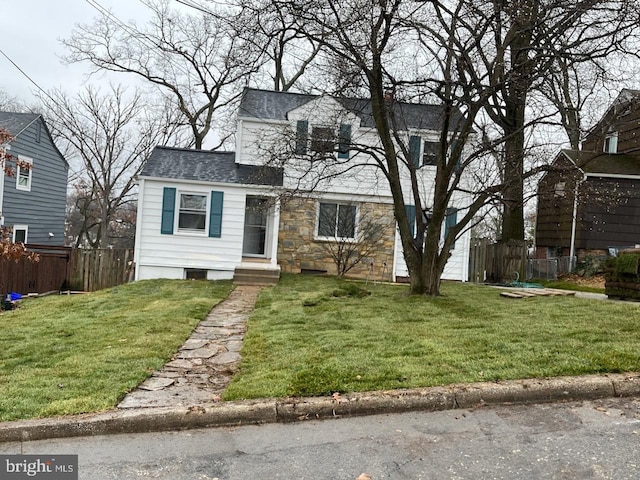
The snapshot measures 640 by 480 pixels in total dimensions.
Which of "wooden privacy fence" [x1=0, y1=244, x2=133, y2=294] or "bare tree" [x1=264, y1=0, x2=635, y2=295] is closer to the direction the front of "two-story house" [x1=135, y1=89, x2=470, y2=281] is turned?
the bare tree

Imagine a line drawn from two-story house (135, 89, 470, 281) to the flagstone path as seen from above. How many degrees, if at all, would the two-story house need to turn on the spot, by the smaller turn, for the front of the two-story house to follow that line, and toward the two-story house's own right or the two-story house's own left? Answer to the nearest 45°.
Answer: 0° — it already faces it

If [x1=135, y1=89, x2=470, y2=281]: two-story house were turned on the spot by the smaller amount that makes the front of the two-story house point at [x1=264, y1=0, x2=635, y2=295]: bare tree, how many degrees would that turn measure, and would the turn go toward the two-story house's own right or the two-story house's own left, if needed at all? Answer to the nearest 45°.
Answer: approximately 45° to the two-story house's own left

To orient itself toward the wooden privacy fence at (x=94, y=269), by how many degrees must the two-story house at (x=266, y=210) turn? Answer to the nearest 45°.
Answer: approximately 90° to its right

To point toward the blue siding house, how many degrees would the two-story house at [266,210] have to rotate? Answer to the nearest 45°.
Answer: approximately 135° to its right

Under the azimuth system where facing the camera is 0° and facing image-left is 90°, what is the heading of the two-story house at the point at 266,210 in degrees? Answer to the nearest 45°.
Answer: approximately 0°
